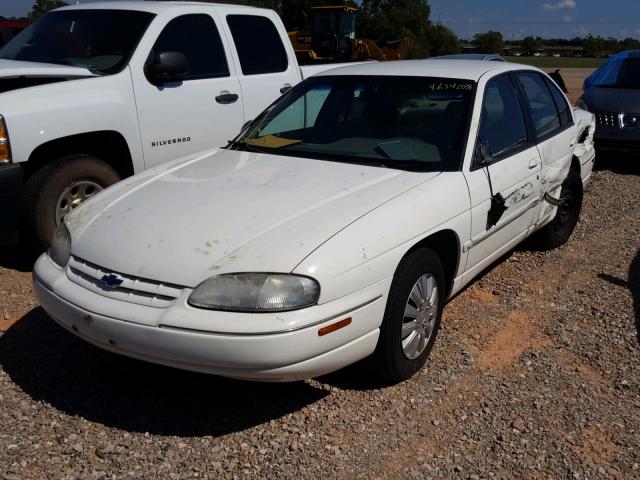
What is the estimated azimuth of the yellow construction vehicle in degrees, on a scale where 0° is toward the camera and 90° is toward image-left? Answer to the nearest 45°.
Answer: approximately 270°

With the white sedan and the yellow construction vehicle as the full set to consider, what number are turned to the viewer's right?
1

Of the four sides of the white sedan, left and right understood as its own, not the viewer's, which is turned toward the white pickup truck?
right

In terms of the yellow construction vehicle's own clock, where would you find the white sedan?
The white sedan is roughly at 3 o'clock from the yellow construction vehicle.

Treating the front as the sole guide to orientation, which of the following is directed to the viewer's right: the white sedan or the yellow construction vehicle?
the yellow construction vehicle

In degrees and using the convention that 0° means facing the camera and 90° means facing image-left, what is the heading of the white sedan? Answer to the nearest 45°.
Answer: approximately 45°

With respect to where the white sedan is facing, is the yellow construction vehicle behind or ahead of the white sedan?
behind

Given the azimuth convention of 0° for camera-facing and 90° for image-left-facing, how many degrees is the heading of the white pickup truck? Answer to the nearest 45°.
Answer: approximately 45°

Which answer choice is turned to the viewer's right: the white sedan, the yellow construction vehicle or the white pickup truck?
the yellow construction vehicle
